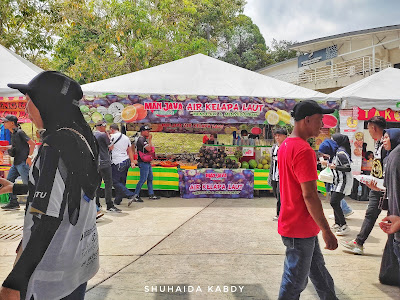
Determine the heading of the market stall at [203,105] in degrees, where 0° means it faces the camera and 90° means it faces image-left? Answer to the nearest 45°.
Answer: approximately 0°

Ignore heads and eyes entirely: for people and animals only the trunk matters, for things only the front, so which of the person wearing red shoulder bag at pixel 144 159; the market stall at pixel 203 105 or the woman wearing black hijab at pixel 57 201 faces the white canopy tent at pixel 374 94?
the person wearing red shoulder bag

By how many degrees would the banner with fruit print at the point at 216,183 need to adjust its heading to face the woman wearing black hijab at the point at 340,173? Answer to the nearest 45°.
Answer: approximately 45° to its left

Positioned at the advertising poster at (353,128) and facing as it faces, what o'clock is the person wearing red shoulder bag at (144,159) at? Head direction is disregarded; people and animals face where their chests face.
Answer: The person wearing red shoulder bag is roughly at 2 o'clock from the advertising poster.

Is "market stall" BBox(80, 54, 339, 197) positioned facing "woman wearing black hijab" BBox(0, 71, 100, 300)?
yes

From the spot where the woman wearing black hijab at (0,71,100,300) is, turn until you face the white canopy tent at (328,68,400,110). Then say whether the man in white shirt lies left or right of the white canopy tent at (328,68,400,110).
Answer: left

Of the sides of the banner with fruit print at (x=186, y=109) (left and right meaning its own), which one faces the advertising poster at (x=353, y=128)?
left

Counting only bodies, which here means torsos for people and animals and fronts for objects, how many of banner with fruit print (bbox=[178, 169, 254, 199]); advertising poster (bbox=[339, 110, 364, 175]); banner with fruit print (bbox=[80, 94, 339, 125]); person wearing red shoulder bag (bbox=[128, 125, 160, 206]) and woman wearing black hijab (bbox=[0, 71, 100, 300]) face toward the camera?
3
